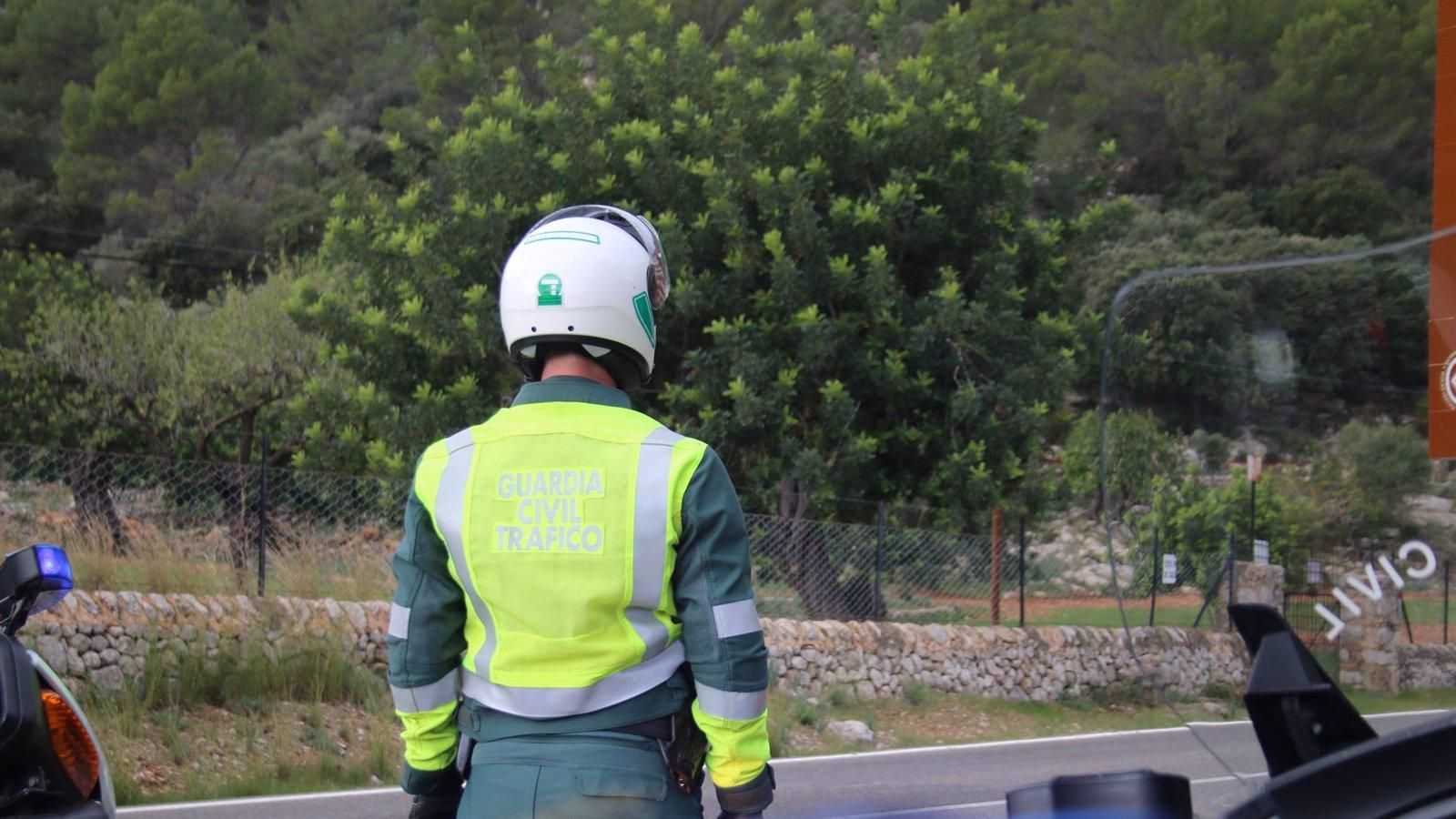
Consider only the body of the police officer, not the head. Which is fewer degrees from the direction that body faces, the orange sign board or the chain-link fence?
the chain-link fence

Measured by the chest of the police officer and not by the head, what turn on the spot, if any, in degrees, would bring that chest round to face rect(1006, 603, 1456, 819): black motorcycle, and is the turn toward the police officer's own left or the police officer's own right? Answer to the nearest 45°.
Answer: approximately 135° to the police officer's own right

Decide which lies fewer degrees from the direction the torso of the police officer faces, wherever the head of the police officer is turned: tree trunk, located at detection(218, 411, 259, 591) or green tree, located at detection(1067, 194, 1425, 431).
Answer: the tree trunk

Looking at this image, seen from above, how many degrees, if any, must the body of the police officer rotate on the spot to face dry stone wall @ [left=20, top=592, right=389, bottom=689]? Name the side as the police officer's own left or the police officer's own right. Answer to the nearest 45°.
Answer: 0° — they already face it

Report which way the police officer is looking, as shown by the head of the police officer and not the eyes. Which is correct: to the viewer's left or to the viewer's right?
to the viewer's right

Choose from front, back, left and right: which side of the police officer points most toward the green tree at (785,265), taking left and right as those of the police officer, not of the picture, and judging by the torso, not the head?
front

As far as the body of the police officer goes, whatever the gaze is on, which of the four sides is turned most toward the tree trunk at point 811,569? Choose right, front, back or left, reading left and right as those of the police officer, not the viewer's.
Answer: front

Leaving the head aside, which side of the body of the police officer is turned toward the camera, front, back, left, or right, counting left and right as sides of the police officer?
back

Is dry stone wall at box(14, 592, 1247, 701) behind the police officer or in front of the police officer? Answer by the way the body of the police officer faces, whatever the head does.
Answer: in front

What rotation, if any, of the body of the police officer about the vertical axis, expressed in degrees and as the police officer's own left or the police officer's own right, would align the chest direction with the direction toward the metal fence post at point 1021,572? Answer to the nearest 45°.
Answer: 0° — they already face it

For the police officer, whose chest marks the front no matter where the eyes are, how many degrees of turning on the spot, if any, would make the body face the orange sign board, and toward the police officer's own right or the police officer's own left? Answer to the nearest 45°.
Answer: approximately 135° to the police officer's own right

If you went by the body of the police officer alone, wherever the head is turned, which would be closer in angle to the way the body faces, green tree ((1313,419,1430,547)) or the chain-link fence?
the chain-link fence
